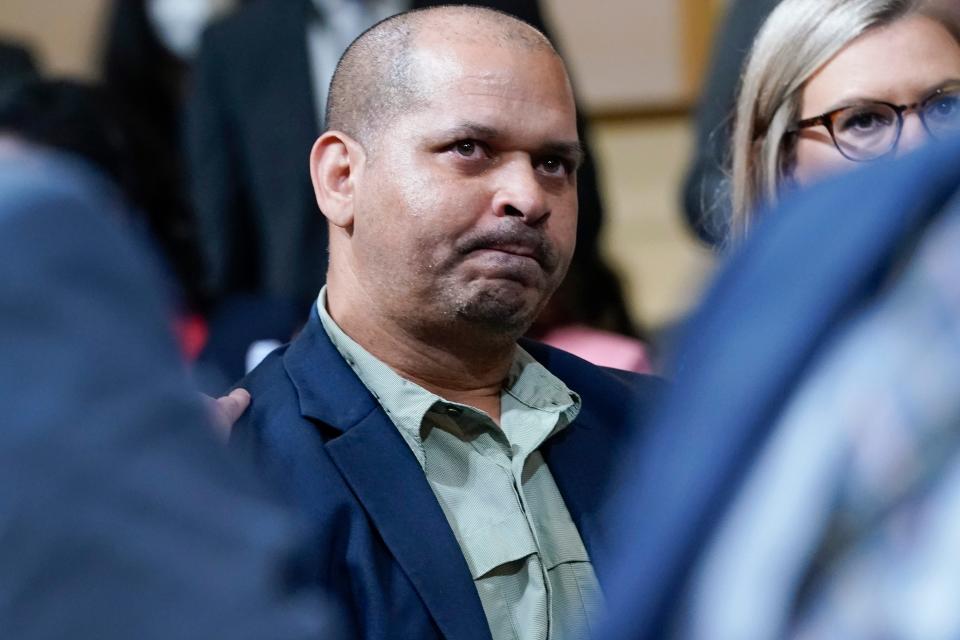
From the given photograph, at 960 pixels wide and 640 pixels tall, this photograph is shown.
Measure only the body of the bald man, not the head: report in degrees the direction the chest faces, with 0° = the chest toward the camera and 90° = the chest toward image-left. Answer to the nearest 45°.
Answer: approximately 315°

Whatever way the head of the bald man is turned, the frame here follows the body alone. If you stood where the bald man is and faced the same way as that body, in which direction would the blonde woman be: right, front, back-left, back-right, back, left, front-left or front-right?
left

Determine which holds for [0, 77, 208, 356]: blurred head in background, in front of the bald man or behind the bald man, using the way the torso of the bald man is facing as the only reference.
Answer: behind

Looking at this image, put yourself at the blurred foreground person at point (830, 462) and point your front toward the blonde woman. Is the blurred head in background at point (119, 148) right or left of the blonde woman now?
left

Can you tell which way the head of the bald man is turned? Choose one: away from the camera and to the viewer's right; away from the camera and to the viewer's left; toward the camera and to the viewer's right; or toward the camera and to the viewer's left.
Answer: toward the camera and to the viewer's right
